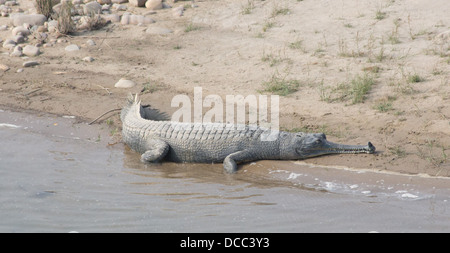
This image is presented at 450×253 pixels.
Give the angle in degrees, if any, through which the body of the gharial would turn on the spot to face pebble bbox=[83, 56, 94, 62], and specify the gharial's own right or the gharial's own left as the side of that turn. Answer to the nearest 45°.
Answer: approximately 135° to the gharial's own left

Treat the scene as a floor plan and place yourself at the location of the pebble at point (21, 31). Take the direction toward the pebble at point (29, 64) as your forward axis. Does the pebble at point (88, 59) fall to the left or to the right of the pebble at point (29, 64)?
left

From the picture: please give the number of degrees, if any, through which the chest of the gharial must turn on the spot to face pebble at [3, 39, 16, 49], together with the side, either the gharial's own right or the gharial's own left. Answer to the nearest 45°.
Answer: approximately 135° to the gharial's own left

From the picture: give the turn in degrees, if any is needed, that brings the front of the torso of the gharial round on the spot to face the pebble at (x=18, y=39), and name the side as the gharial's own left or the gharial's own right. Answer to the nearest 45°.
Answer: approximately 135° to the gharial's own left

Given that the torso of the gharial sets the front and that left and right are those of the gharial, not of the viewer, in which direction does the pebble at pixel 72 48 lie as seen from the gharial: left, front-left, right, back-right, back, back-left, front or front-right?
back-left

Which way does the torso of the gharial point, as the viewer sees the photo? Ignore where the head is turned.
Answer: to the viewer's right

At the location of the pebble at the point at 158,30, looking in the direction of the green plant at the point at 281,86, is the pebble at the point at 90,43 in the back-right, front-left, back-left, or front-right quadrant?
back-right

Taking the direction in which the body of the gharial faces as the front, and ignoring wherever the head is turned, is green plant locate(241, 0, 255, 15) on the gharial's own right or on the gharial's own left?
on the gharial's own left

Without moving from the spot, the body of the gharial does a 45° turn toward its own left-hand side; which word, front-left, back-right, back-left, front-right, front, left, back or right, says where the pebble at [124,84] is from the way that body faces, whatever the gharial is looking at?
left

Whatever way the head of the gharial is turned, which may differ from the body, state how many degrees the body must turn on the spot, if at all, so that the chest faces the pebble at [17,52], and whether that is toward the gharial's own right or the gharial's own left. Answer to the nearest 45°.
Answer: approximately 135° to the gharial's own left

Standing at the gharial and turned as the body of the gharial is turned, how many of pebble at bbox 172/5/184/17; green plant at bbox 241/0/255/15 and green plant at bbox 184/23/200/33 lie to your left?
3
